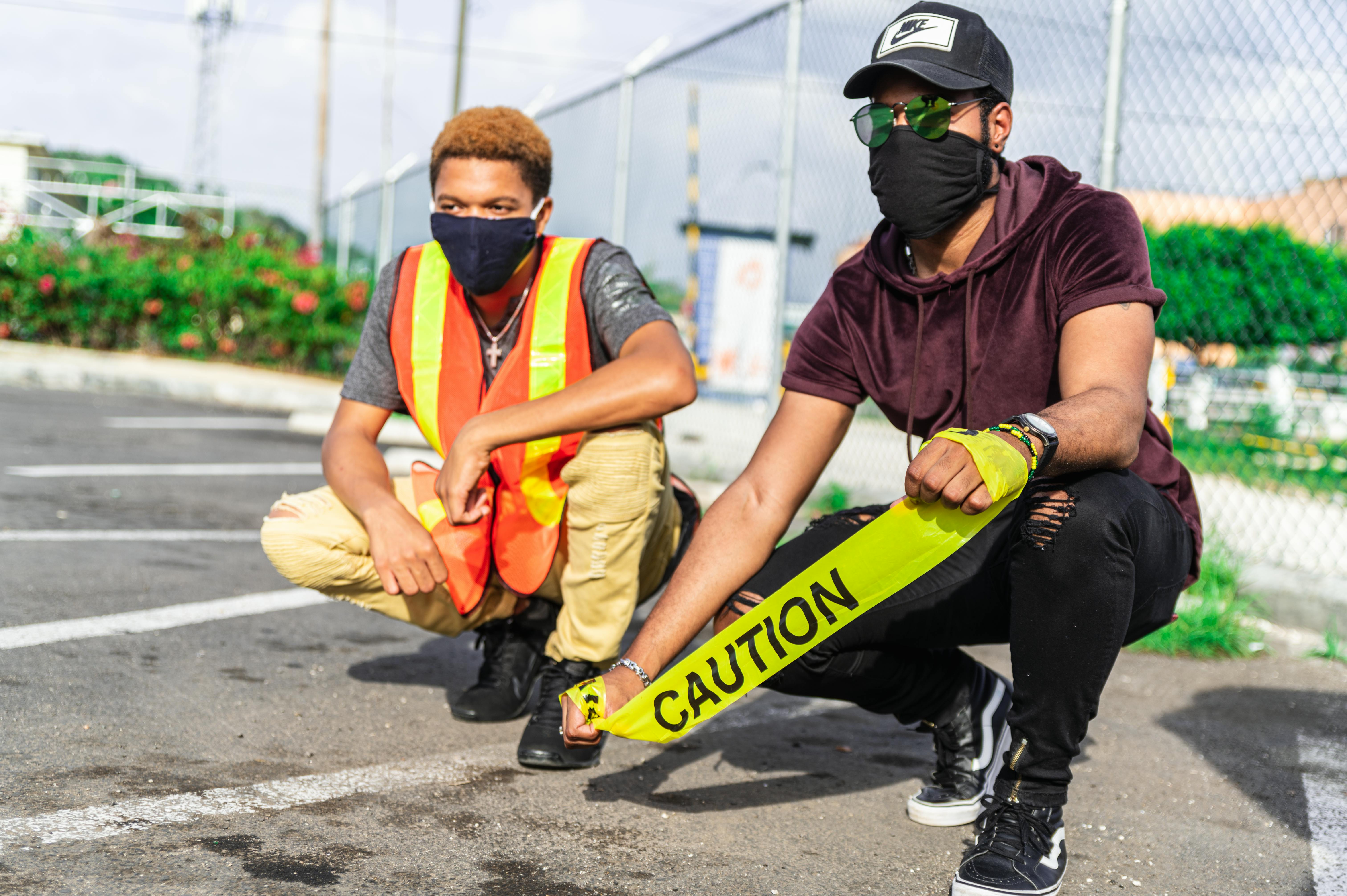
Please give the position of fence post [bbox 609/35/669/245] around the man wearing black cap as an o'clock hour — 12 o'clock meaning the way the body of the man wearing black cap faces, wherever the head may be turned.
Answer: The fence post is roughly at 4 o'clock from the man wearing black cap.

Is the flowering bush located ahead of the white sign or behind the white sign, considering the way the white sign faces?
behind

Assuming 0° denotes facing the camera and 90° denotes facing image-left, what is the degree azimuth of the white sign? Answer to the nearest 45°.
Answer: approximately 0°

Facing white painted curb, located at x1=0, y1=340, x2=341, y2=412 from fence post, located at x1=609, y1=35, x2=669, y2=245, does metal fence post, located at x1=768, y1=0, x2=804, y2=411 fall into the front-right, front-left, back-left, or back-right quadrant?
back-left

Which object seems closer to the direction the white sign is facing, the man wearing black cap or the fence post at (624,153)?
the man wearing black cap

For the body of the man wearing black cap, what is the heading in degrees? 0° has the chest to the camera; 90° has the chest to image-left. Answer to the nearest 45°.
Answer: approximately 45°

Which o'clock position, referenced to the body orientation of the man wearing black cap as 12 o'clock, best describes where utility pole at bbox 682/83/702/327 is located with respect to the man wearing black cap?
The utility pole is roughly at 4 o'clock from the man wearing black cap.
